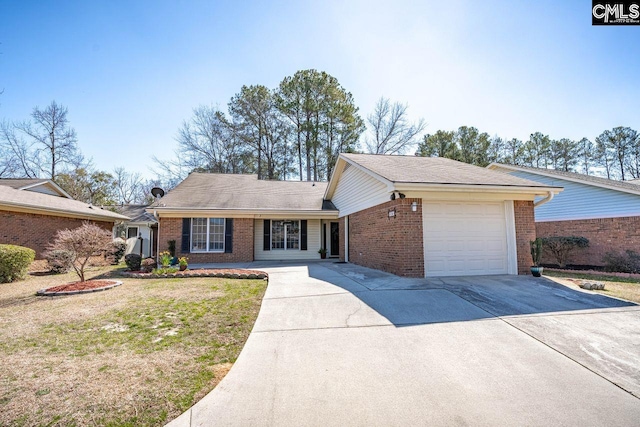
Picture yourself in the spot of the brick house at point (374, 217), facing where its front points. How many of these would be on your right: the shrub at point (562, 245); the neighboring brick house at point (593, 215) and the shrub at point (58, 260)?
1

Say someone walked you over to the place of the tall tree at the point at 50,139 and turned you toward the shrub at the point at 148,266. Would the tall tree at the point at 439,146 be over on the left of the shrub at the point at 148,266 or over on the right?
left

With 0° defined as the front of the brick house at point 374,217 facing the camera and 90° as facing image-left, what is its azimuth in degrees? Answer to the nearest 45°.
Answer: approximately 0°

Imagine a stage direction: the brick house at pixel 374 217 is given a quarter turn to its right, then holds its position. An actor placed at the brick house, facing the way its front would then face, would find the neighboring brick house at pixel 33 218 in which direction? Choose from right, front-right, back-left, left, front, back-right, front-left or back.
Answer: front

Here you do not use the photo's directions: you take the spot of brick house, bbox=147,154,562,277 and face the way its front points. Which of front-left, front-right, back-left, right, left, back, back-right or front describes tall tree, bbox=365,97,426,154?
back

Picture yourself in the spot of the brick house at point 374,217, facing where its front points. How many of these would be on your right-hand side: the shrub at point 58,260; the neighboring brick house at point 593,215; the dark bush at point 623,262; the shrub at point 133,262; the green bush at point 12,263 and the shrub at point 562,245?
3

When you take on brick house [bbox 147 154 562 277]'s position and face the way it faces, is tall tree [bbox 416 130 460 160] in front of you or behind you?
behind

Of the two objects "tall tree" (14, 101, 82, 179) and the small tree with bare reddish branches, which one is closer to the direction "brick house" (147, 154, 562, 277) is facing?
the small tree with bare reddish branches

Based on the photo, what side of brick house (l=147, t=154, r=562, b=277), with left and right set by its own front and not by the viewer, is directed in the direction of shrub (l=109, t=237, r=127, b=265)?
right

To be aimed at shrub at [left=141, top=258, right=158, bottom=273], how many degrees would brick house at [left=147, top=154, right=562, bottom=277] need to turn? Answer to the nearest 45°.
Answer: approximately 90° to its right

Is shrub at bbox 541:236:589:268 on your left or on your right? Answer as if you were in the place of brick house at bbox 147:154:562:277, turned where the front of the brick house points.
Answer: on your left

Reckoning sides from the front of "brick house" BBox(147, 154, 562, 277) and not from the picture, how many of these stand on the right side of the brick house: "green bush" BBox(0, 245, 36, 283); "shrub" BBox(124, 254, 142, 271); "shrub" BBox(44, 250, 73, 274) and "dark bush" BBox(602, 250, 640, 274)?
3

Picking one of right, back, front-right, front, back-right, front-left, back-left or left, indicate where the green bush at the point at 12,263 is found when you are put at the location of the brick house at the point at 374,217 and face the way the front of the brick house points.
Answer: right
